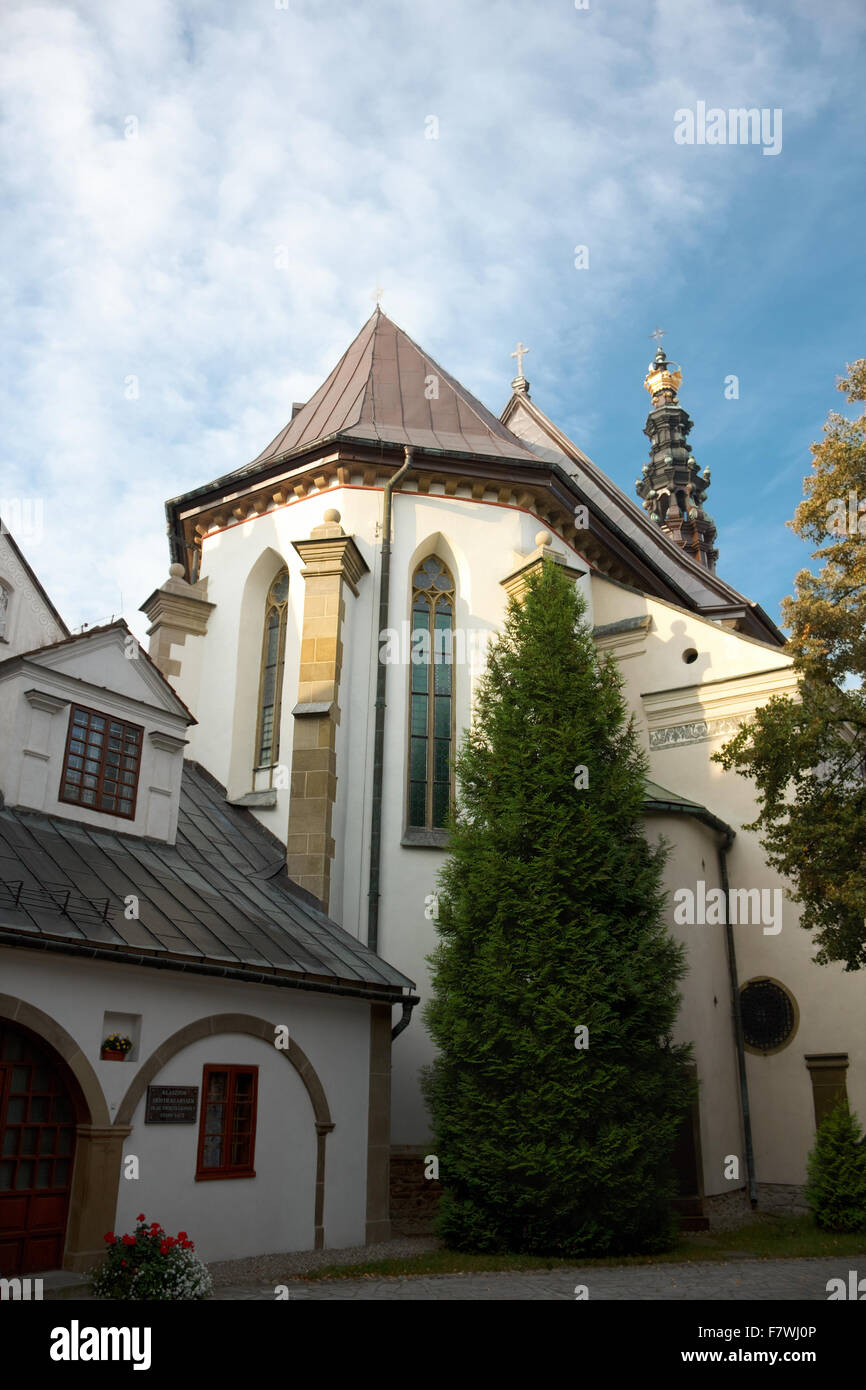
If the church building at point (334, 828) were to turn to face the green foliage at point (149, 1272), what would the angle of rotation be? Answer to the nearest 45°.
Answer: approximately 135° to its right

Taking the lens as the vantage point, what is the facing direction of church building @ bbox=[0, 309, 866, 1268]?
facing away from the viewer and to the right of the viewer
